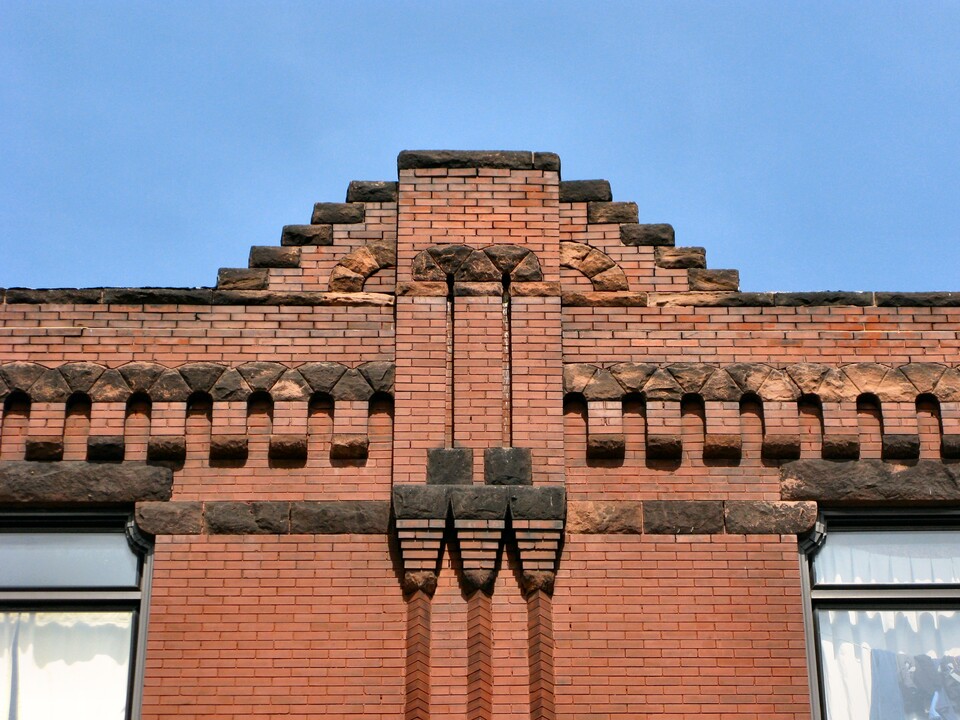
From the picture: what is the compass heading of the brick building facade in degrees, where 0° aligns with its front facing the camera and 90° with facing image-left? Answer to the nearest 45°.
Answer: approximately 0°
